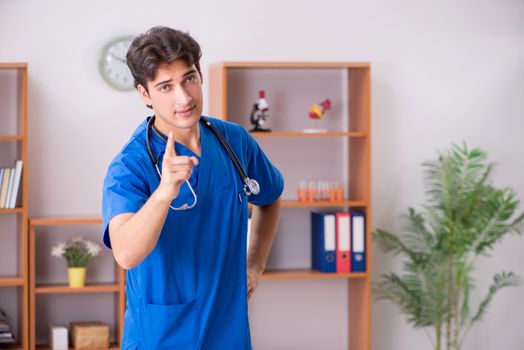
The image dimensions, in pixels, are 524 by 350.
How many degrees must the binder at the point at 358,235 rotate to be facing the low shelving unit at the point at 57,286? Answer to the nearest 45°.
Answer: approximately 90° to its right

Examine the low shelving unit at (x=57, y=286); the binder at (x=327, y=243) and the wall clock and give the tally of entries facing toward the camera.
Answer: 3

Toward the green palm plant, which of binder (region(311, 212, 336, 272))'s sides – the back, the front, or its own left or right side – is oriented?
left

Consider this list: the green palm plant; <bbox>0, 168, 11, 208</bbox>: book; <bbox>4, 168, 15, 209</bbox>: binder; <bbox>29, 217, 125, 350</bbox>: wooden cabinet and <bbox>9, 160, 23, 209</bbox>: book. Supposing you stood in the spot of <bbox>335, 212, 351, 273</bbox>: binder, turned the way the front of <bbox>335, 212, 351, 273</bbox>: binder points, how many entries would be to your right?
4

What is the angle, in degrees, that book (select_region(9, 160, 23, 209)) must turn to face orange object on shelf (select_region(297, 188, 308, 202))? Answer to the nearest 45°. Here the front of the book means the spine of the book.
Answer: approximately 90° to its left

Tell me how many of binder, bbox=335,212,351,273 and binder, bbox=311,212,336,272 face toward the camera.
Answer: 2

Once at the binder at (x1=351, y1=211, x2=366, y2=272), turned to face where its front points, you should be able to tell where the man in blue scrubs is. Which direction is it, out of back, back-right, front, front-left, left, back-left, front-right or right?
front

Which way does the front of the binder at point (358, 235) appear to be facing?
toward the camera

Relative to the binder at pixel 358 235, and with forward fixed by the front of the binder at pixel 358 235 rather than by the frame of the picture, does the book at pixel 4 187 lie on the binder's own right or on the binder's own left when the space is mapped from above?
on the binder's own right

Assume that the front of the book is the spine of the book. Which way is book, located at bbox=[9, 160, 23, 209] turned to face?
toward the camera
